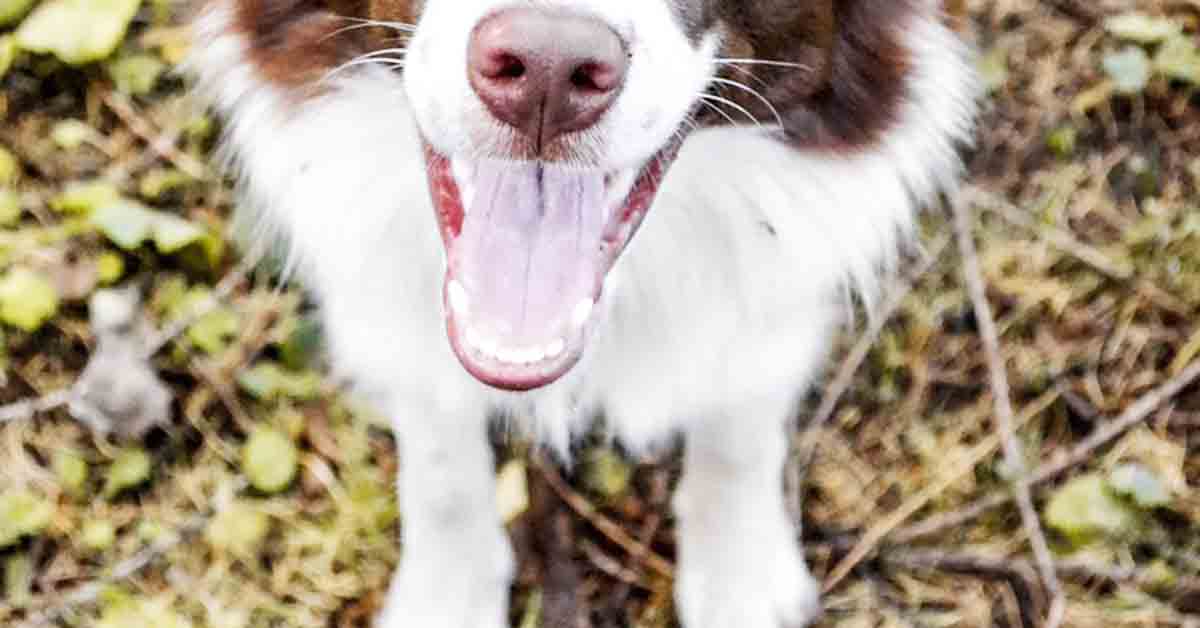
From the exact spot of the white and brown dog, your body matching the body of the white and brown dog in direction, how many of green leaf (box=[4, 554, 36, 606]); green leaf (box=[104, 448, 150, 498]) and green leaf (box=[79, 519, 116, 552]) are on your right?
3

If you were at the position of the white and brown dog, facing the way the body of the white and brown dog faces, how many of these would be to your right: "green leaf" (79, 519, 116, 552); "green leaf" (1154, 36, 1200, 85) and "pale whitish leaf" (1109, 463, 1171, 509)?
1

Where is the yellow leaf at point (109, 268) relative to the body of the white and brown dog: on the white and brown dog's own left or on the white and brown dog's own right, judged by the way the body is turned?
on the white and brown dog's own right

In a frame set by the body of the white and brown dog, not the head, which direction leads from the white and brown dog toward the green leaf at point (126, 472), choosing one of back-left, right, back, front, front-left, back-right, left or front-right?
right

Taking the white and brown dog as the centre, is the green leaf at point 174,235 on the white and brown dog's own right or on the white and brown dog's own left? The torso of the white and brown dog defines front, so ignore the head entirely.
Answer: on the white and brown dog's own right

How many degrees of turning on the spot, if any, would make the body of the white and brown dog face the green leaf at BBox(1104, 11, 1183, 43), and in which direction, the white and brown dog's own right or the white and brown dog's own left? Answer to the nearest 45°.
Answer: approximately 135° to the white and brown dog's own left

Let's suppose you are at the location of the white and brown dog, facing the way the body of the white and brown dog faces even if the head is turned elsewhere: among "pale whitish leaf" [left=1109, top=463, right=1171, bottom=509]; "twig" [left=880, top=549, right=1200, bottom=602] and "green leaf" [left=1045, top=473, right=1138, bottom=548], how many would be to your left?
3

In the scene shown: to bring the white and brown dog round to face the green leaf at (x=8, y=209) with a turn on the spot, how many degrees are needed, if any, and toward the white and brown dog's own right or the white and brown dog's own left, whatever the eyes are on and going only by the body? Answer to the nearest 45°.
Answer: approximately 135° to the white and brown dog's own right

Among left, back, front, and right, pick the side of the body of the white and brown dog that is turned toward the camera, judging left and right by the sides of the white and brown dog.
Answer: front

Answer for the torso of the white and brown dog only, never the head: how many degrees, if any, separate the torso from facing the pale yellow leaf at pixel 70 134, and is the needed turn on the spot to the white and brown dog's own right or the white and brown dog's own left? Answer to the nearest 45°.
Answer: approximately 135° to the white and brown dog's own right

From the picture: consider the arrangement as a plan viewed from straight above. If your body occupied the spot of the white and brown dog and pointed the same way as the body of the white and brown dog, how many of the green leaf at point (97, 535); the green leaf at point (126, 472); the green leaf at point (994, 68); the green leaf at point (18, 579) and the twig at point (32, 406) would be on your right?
4

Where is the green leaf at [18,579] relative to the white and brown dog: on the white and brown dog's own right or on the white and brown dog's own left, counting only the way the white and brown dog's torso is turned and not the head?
on the white and brown dog's own right

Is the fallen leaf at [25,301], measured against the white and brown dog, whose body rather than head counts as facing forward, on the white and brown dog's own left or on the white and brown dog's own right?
on the white and brown dog's own right

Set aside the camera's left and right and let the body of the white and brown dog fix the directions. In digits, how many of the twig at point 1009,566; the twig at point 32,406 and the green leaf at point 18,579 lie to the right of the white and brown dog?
2

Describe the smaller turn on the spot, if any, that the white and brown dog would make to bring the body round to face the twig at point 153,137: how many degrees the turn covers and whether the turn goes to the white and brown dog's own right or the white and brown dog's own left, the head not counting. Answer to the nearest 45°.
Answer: approximately 135° to the white and brown dog's own right
